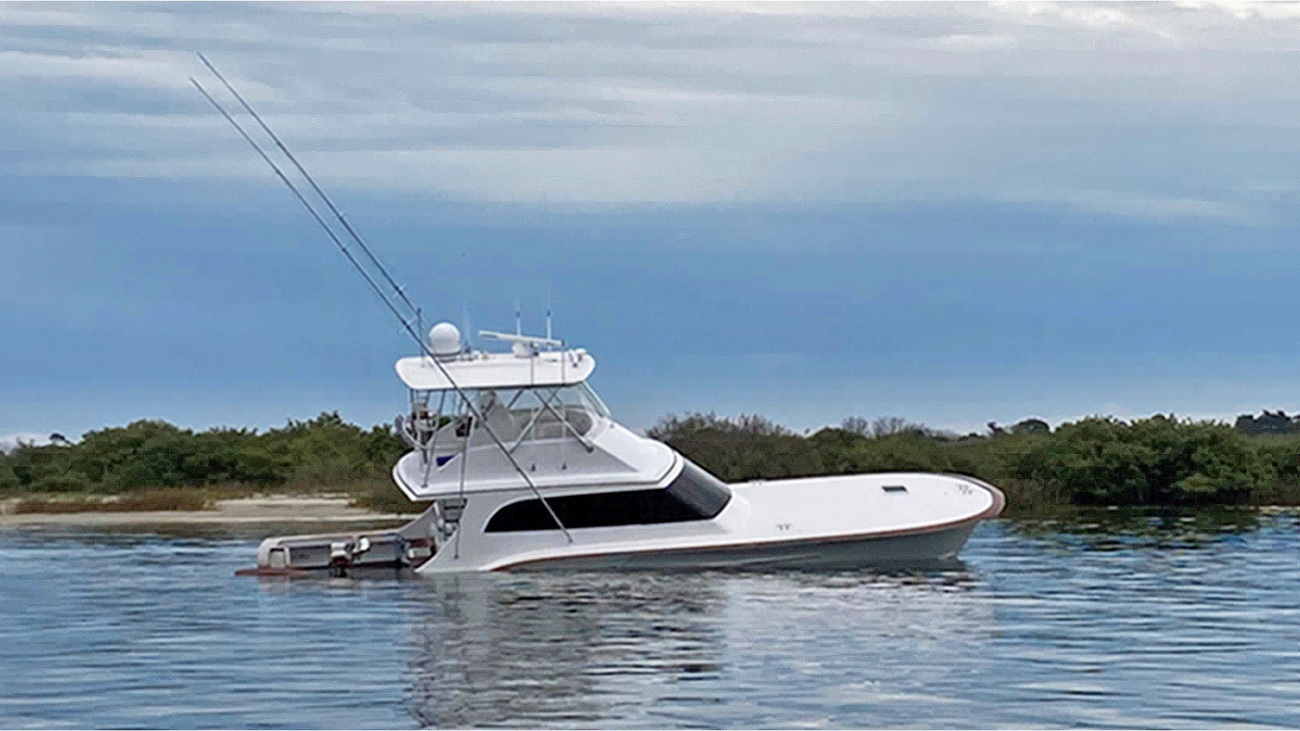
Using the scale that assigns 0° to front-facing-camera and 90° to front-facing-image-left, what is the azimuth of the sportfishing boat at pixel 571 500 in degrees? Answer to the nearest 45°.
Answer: approximately 270°
